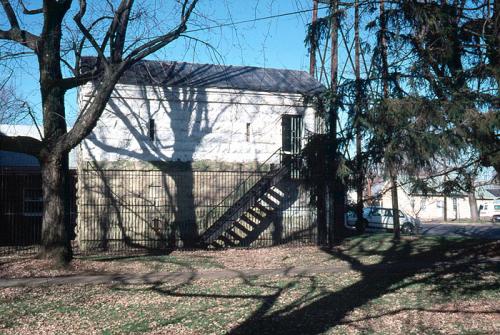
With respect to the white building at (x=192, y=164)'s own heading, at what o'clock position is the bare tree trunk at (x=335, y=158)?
The bare tree trunk is roughly at 10 o'clock from the white building.

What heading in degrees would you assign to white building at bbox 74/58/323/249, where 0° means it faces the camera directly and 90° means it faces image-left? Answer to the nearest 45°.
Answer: approximately 0°
